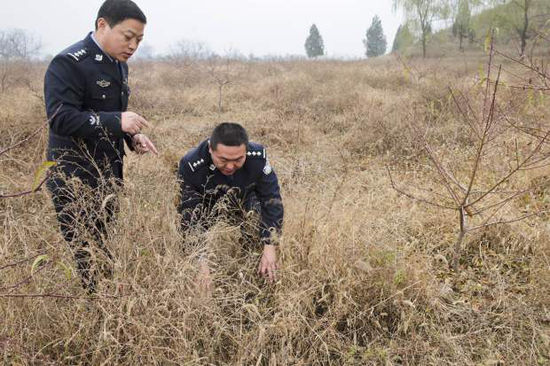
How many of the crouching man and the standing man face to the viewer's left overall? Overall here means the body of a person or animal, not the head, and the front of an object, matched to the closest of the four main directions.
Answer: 0

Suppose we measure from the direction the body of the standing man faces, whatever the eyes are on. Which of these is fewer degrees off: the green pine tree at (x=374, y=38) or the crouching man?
the crouching man

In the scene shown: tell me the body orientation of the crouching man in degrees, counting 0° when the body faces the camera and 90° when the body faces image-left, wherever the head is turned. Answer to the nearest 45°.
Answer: approximately 0°

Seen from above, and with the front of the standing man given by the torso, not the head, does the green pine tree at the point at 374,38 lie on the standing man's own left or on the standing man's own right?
on the standing man's own left

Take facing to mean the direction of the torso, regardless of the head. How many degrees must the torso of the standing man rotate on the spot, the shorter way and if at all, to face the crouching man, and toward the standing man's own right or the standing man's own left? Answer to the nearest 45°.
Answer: approximately 45° to the standing man's own left

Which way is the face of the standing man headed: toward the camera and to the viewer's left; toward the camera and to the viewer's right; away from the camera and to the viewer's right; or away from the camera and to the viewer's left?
toward the camera and to the viewer's right

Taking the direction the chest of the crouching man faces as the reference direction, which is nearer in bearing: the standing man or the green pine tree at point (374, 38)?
the standing man

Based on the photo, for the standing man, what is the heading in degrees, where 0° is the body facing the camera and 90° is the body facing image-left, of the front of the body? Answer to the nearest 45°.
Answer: approximately 315°
